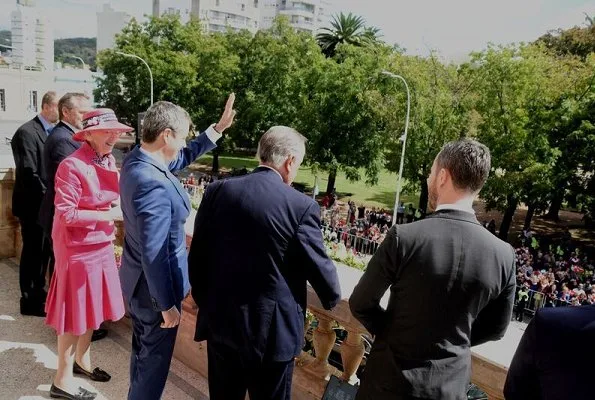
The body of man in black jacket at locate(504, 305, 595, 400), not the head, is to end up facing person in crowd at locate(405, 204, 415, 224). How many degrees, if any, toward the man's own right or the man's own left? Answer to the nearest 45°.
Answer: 0° — they already face them

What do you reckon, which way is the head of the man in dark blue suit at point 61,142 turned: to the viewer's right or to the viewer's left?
to the viewer's right

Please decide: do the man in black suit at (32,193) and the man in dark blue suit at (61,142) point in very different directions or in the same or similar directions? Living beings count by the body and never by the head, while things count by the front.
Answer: same or similar directions

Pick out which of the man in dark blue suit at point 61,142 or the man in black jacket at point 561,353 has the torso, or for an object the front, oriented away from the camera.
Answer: the man in black jacket

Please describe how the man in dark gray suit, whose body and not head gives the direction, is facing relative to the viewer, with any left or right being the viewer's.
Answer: facing away from the viewer

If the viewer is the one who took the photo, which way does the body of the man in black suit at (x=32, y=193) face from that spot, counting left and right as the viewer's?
facing to the right of the viewer

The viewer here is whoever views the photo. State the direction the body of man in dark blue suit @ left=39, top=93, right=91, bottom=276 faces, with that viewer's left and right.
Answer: facing to the right of the viewer

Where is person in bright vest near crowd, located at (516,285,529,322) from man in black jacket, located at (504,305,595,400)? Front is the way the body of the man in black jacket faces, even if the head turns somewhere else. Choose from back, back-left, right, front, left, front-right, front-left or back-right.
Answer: front

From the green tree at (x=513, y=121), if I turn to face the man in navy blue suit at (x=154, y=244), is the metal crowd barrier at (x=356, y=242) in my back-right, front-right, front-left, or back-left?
front-right

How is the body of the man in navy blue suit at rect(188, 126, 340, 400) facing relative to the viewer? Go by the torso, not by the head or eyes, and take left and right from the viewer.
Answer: facing away from the viewer and to the right of the viewer

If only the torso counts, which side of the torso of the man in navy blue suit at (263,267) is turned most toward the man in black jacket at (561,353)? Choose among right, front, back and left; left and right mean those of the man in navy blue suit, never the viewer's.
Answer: right

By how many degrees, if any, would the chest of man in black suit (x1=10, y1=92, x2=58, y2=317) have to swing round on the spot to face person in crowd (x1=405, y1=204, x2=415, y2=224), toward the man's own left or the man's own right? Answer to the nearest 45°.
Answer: approximately 45° to the man's own left

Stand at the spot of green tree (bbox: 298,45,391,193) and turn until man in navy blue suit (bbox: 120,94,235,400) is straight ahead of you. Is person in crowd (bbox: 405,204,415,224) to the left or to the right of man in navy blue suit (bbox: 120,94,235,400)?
left

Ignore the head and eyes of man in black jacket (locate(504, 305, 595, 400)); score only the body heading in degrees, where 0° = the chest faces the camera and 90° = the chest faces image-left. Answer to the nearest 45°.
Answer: approximately 180°

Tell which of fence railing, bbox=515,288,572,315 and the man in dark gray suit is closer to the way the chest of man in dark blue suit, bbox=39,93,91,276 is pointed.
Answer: the fence railing
